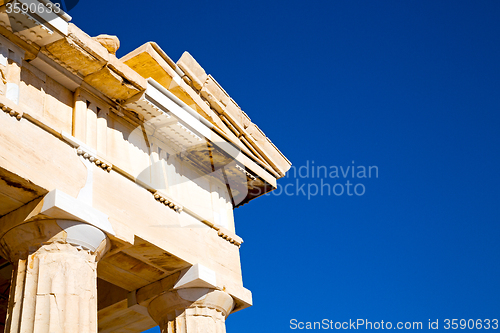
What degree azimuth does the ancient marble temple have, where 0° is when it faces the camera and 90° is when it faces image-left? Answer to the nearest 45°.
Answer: approximately 315°
